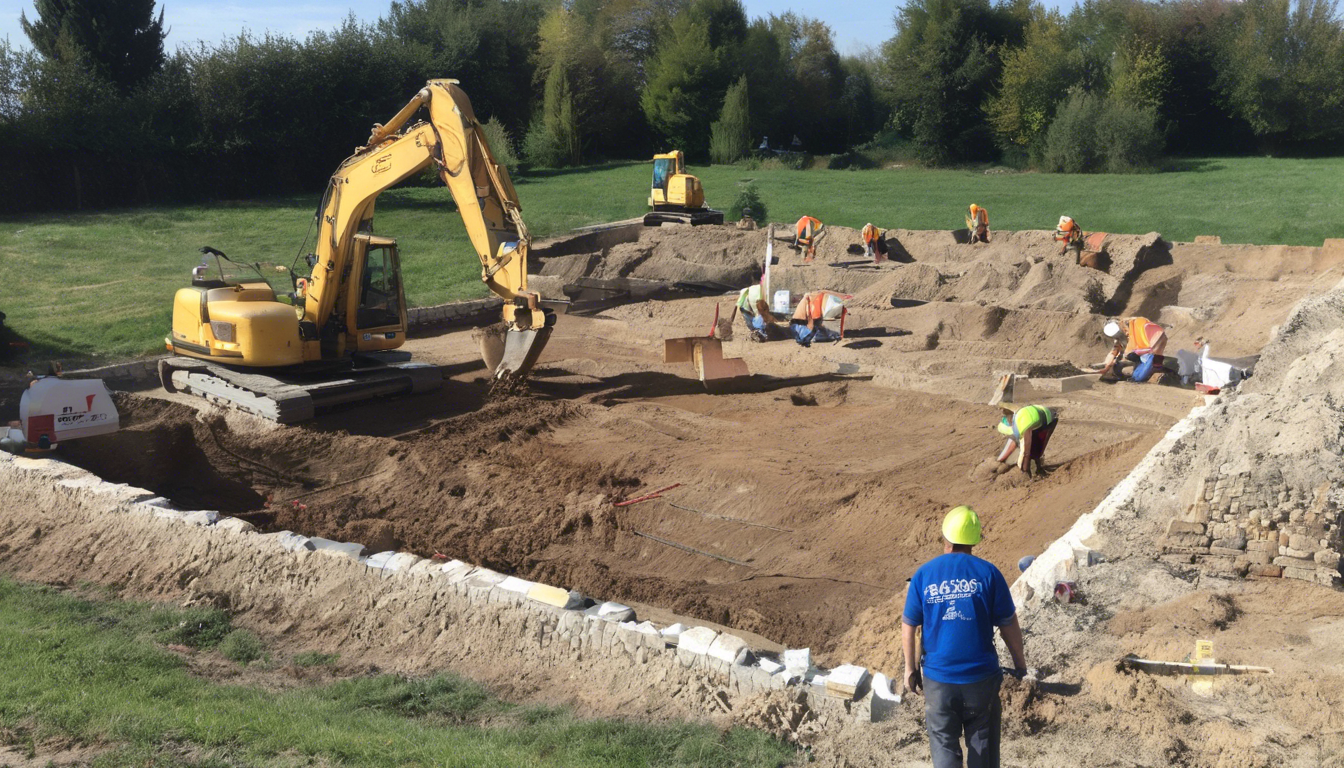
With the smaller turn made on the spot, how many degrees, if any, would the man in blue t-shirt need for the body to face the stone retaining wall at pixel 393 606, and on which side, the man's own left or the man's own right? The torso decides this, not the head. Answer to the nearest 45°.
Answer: approximately 45° to the man's own left

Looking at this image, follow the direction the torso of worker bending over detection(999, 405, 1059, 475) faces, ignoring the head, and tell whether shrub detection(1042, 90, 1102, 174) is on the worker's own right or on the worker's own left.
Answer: on the worker's own right

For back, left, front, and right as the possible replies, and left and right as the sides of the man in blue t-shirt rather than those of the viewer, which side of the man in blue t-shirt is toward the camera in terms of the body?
back

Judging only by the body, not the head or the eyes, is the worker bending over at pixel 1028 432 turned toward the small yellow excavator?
no

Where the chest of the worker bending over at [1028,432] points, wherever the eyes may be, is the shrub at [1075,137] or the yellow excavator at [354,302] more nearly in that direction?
the yellow excavator

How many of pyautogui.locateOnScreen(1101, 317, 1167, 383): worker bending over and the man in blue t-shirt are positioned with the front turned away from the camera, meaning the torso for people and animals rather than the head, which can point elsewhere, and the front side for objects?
1

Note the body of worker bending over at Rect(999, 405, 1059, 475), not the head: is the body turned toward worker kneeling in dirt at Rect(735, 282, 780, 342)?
no

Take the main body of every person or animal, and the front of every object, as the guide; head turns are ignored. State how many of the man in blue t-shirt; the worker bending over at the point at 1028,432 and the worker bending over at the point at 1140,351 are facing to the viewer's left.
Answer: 2

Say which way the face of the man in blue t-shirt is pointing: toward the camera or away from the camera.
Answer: away from the camera

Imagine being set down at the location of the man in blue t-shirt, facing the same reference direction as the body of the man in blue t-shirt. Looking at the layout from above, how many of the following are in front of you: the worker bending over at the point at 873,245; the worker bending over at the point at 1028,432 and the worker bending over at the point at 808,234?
3

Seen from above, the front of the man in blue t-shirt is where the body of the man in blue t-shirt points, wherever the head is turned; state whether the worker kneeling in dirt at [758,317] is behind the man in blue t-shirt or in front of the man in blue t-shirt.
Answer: in front

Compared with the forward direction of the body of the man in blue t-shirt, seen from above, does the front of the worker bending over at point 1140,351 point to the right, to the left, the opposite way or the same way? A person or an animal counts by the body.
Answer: to the left

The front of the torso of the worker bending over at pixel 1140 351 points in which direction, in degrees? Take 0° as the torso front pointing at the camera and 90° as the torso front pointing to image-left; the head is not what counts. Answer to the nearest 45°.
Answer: approximately 90°

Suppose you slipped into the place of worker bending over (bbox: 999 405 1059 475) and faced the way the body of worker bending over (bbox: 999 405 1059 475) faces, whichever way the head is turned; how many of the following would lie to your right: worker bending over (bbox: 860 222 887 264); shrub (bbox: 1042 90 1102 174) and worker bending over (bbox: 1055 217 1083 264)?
3

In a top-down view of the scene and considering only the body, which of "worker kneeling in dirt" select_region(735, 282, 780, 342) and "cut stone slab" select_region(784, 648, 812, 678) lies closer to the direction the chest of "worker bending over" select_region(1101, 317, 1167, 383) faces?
the worker kneeling in dirt

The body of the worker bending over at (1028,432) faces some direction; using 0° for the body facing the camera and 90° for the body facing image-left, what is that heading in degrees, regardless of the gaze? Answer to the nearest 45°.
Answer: approximately 90°

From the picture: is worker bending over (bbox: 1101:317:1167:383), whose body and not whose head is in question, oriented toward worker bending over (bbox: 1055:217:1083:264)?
no
